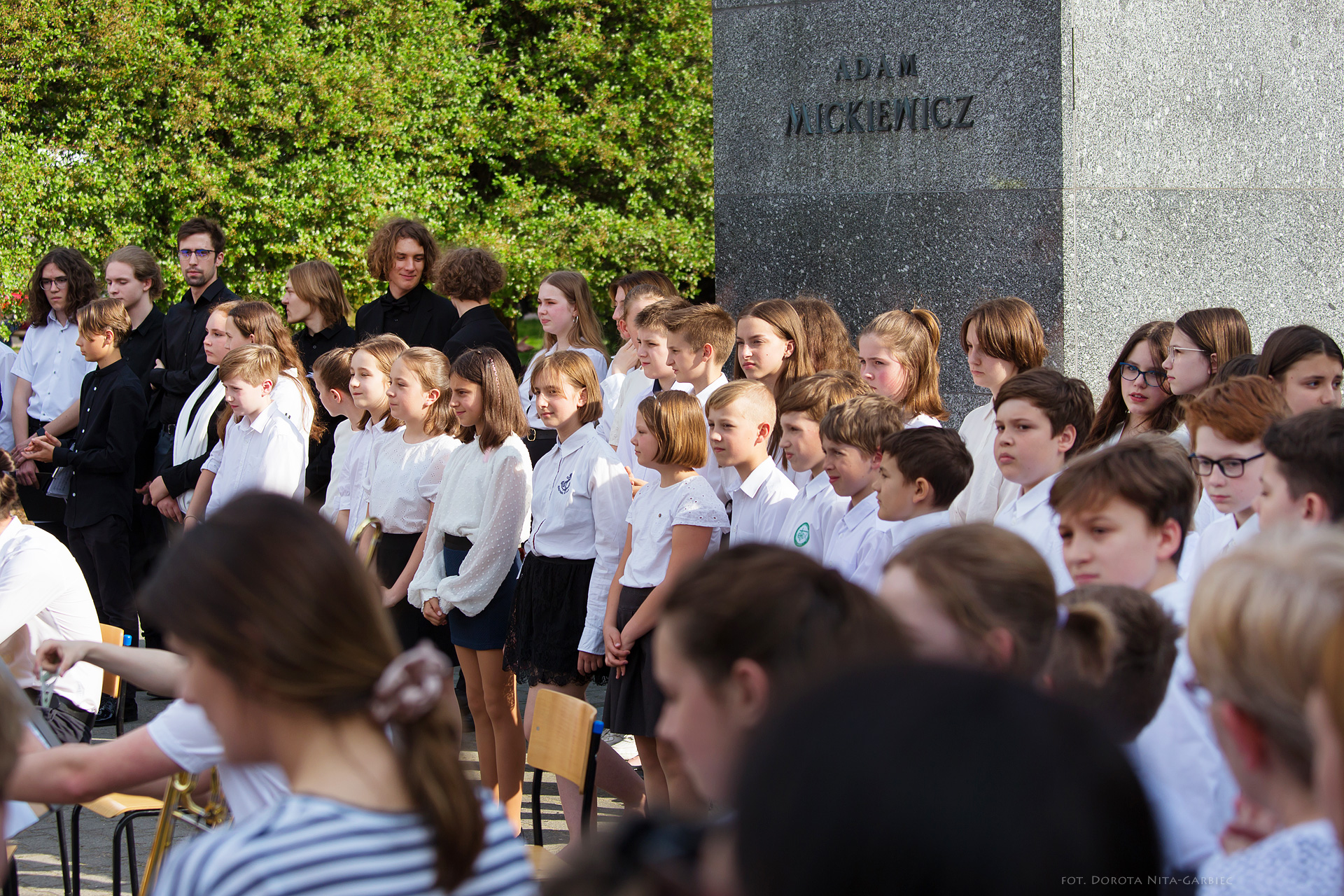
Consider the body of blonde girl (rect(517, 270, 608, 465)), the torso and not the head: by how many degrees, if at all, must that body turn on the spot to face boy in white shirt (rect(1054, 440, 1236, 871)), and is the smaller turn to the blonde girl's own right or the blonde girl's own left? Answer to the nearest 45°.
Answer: approximately 45° to the blonde girl's own left

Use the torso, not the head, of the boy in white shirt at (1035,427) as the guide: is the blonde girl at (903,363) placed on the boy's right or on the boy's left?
on the boy's right

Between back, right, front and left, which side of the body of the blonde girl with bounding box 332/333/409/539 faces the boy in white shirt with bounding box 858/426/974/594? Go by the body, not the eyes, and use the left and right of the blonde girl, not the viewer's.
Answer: left

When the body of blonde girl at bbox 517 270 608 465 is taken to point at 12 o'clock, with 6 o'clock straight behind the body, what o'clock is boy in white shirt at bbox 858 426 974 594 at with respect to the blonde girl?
The boy in white shirt is roughly at 10 o'clock from the blonde girl.

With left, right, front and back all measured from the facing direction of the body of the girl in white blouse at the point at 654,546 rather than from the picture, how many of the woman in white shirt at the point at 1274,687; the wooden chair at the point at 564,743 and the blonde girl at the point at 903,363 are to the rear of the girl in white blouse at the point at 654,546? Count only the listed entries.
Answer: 1

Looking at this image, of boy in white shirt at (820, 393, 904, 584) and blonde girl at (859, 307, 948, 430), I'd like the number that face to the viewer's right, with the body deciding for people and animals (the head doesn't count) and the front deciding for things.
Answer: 0

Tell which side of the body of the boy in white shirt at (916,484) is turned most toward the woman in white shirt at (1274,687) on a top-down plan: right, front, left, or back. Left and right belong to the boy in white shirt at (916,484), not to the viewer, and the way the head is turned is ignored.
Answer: left

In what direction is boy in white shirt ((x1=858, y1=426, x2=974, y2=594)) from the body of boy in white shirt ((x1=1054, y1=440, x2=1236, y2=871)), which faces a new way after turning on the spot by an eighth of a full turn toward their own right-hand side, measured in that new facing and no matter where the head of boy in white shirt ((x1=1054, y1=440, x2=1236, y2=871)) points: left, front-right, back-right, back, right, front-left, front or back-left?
front-right

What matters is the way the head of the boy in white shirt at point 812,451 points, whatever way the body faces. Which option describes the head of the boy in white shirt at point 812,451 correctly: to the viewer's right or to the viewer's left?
to the viewer's left

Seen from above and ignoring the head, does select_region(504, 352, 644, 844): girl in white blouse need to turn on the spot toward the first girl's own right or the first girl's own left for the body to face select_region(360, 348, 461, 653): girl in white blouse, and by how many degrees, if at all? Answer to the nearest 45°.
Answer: approximately 90° to the first girl's own right

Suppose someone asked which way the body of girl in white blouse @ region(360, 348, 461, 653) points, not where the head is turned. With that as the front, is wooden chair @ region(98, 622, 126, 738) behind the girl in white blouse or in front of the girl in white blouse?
in front

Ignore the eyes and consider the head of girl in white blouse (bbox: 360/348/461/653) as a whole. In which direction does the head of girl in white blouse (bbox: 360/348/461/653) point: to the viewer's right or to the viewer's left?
to the viewer's left

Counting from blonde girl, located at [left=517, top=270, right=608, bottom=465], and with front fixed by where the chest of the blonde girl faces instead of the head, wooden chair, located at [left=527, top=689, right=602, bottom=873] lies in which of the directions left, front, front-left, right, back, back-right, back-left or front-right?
front-left

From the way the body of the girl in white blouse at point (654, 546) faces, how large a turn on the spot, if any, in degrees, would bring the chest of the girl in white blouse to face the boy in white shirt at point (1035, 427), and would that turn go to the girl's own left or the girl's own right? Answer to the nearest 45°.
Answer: approximately 135° to the girl's own left
